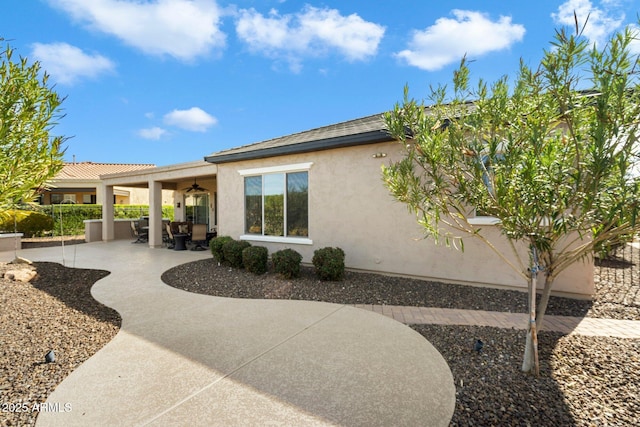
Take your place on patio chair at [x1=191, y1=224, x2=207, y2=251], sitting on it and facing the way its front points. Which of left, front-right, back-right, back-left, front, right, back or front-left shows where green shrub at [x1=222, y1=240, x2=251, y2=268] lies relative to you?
back

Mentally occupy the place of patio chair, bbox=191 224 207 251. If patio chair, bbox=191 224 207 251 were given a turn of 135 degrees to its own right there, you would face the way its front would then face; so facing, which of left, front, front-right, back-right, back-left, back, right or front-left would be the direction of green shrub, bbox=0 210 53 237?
back

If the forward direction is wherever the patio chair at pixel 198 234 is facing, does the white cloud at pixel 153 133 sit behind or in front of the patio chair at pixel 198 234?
in front

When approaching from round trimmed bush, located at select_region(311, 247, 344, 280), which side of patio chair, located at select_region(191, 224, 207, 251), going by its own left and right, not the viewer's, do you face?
back

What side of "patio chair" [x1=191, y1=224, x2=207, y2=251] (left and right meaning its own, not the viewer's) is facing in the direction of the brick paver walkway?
back

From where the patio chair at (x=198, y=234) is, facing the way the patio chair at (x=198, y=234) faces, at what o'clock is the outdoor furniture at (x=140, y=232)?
The outdoor furniture is roughly at 11 o'clock from the patio chair.

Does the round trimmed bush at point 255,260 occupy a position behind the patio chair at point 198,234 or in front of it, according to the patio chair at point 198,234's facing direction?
behind
